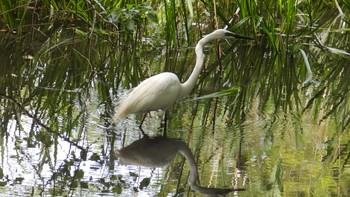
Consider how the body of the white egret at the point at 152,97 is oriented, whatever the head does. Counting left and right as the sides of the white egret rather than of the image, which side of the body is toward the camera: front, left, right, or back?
right
